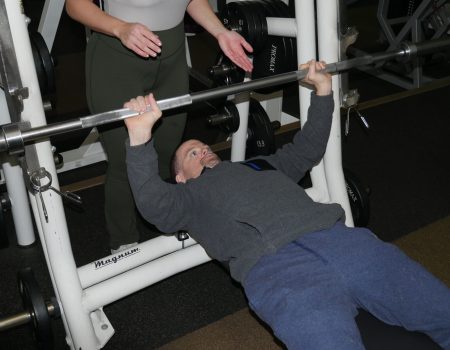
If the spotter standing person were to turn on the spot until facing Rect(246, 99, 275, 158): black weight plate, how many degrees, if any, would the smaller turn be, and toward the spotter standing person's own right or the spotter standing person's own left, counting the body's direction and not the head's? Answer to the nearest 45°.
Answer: approximately 90° to the spotter standing person's own left

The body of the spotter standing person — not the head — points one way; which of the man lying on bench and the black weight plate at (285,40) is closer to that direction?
the man lying on bench

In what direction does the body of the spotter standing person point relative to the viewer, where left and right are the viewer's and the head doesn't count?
facing the viewer and to the right of the viewer

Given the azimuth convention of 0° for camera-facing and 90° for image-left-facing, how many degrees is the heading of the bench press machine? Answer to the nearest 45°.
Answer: approximately 315°

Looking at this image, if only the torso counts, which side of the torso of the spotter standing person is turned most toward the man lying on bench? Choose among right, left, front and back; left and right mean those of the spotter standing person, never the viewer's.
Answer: front
